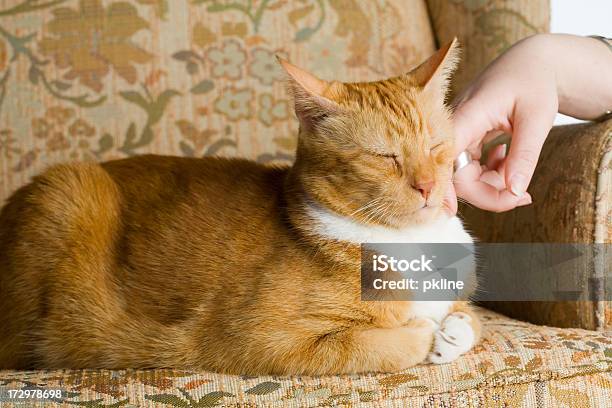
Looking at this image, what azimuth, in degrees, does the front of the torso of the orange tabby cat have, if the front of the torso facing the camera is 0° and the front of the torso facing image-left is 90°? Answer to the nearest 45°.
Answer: approximately 270°
